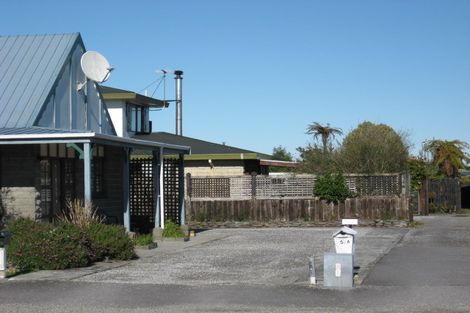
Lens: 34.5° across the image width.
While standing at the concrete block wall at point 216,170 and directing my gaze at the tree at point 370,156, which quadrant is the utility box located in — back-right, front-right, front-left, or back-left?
front-right

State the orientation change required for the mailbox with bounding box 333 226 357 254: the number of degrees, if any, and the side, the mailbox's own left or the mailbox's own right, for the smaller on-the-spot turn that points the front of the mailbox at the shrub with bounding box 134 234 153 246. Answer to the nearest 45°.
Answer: approximately 135° to the mailbox's own right

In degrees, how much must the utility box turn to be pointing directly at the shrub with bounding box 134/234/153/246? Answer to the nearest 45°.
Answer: approximately 135° to its right

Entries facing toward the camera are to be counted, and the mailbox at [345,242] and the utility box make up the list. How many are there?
2

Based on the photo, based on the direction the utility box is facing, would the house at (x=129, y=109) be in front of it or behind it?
behind

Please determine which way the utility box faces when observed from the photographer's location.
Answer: facing the viewer

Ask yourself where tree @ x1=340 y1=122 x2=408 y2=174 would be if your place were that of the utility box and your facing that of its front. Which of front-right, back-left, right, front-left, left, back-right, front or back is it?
back

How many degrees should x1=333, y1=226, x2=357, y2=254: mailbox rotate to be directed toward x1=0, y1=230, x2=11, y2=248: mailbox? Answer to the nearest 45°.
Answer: approximately 90° to its right

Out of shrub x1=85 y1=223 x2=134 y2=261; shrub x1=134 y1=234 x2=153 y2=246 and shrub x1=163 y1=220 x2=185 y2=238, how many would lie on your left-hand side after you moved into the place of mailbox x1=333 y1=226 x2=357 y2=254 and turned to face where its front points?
0

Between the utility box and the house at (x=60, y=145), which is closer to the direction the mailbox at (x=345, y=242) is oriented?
the utility box

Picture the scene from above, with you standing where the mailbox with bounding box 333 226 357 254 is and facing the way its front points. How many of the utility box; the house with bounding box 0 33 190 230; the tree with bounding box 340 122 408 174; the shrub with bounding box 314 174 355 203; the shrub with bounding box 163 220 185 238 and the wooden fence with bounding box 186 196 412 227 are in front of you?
1

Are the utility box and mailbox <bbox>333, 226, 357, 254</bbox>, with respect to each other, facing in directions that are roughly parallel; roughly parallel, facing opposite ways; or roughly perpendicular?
roughly parallel

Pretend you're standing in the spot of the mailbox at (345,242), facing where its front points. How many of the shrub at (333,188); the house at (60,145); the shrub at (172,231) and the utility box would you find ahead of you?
1

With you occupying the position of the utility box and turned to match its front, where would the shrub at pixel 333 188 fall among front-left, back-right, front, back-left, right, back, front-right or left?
back

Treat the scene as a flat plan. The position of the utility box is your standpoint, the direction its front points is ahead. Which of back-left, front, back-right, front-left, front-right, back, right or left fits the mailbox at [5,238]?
right

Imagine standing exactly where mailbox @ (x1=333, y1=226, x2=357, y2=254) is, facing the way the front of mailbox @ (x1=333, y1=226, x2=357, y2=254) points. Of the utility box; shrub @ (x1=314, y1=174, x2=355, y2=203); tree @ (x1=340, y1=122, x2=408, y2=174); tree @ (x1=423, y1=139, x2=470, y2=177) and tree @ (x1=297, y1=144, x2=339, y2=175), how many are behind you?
4

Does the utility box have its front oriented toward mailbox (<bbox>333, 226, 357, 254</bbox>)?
no

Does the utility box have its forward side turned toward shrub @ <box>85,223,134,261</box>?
no

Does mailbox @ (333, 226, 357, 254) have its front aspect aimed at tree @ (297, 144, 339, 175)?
no

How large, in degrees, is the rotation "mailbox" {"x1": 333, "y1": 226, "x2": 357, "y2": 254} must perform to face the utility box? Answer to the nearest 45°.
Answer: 0° — it already faces it

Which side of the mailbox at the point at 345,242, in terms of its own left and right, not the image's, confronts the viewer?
front
